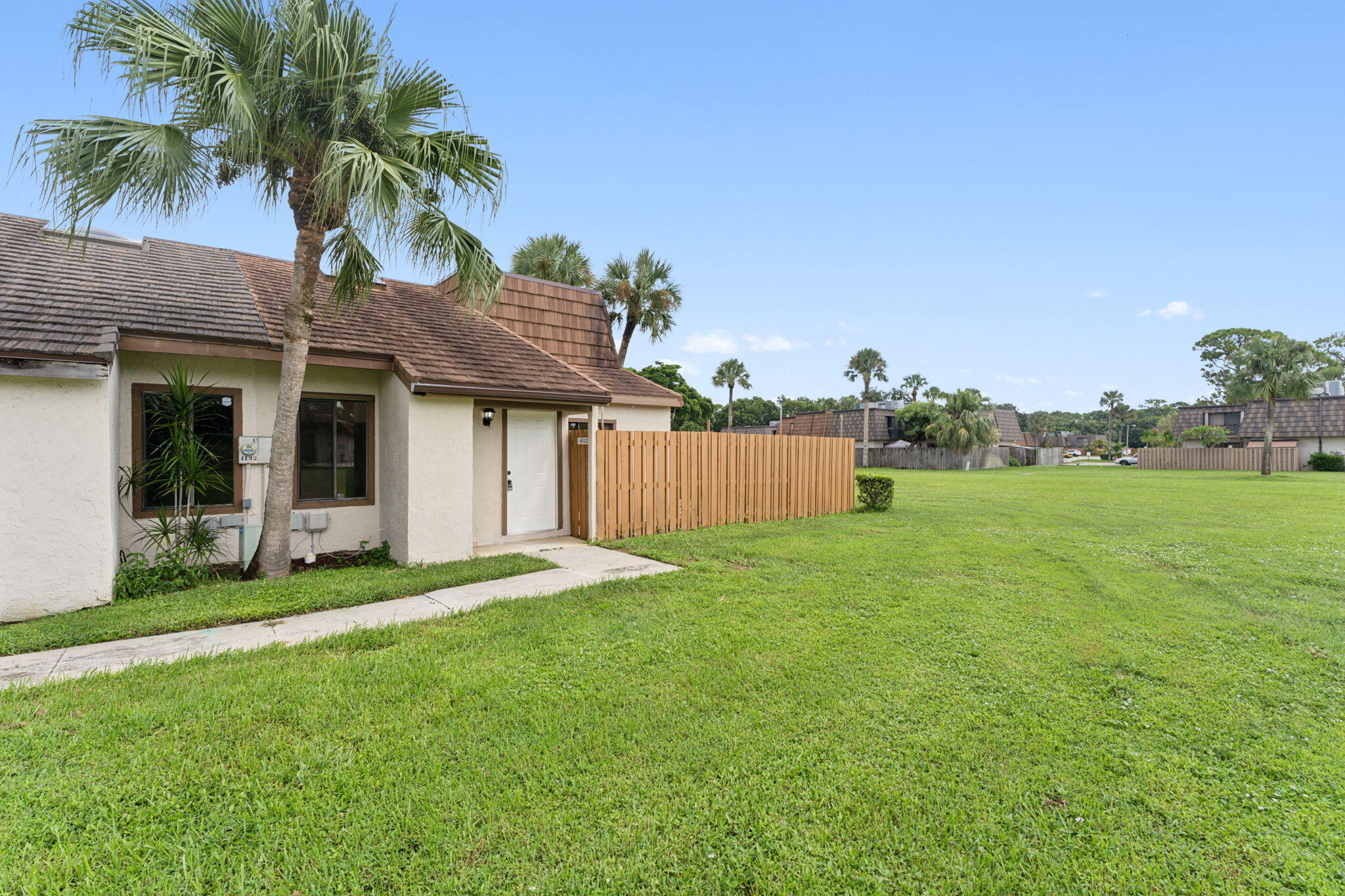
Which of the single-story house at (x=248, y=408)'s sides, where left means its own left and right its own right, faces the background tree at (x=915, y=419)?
left

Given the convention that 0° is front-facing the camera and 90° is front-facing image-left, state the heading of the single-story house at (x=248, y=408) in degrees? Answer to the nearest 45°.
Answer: approximately 315°

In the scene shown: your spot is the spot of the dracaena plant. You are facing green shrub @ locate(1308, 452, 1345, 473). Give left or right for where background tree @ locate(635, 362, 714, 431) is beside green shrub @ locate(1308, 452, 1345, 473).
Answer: left

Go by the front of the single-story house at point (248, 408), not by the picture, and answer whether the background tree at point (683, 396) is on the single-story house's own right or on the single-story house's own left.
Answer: on the single-story house's own left

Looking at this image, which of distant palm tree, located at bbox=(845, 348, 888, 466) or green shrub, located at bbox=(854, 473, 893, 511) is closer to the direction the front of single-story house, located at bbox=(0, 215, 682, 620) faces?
the green shrub

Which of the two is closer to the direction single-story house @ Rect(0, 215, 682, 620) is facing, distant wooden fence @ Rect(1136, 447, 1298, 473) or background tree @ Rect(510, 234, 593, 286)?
the distant wooden fence
